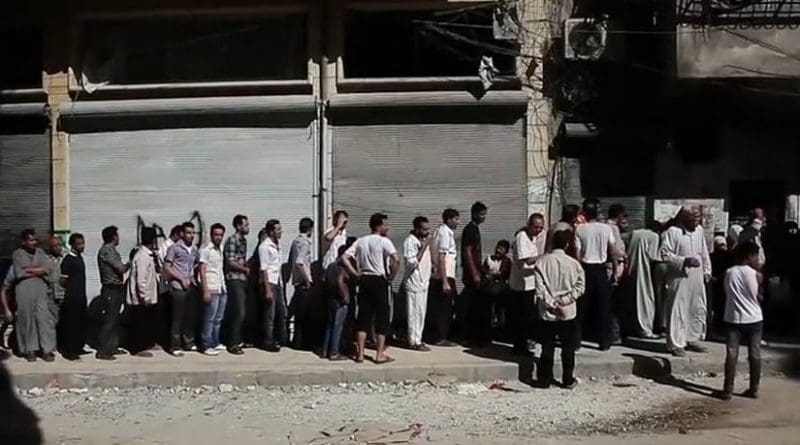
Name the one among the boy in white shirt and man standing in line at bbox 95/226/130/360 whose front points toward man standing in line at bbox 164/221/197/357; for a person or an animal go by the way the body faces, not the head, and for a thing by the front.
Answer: man standing in line at bbox 95/226/130/360

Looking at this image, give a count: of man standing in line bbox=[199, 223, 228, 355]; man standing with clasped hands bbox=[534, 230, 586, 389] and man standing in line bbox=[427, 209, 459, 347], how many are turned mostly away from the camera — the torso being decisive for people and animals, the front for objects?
1

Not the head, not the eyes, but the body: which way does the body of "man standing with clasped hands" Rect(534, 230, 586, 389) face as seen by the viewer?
away from the camera

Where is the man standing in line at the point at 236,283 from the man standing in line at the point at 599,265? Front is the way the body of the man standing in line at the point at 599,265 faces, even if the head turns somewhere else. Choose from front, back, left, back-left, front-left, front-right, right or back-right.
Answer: left

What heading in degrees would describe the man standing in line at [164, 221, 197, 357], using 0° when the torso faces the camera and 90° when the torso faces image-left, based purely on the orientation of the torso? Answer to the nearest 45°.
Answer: approximately 315°

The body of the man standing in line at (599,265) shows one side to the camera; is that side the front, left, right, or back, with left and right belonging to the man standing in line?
back

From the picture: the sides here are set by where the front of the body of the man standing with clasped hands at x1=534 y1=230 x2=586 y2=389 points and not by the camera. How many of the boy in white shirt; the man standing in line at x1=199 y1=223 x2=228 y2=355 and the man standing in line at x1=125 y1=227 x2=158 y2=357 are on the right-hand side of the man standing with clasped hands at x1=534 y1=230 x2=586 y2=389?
1
